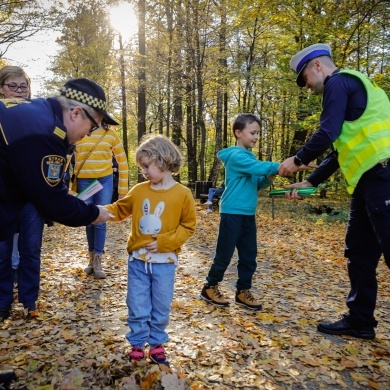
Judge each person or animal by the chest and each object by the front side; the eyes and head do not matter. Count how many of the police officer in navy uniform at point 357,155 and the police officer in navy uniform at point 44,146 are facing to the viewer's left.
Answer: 1

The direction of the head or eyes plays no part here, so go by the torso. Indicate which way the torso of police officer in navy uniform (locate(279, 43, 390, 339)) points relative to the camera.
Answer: to the viewer's left

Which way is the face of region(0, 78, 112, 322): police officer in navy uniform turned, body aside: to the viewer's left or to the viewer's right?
to the viewer's right

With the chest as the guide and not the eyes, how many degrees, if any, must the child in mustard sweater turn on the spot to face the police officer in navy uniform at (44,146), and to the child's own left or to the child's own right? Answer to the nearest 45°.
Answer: approximately 45° to the child's own right

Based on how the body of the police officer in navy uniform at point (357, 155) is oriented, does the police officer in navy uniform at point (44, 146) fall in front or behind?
in front

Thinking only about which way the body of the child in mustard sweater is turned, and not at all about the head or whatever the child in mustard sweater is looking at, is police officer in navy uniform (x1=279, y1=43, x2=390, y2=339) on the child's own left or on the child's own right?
on the child's own left

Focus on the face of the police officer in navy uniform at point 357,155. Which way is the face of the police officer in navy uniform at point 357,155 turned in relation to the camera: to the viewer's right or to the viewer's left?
to the viewer's left

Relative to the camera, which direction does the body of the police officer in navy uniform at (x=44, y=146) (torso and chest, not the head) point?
to the viewer's right

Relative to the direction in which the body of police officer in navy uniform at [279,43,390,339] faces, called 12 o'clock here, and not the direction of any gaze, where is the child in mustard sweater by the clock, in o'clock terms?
The child in mustard sweater is roughly at 11 o'clock from the police officer in navy uniform.

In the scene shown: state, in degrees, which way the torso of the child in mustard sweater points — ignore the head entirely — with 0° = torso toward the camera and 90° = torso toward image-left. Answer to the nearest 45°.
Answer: approximately 0°
